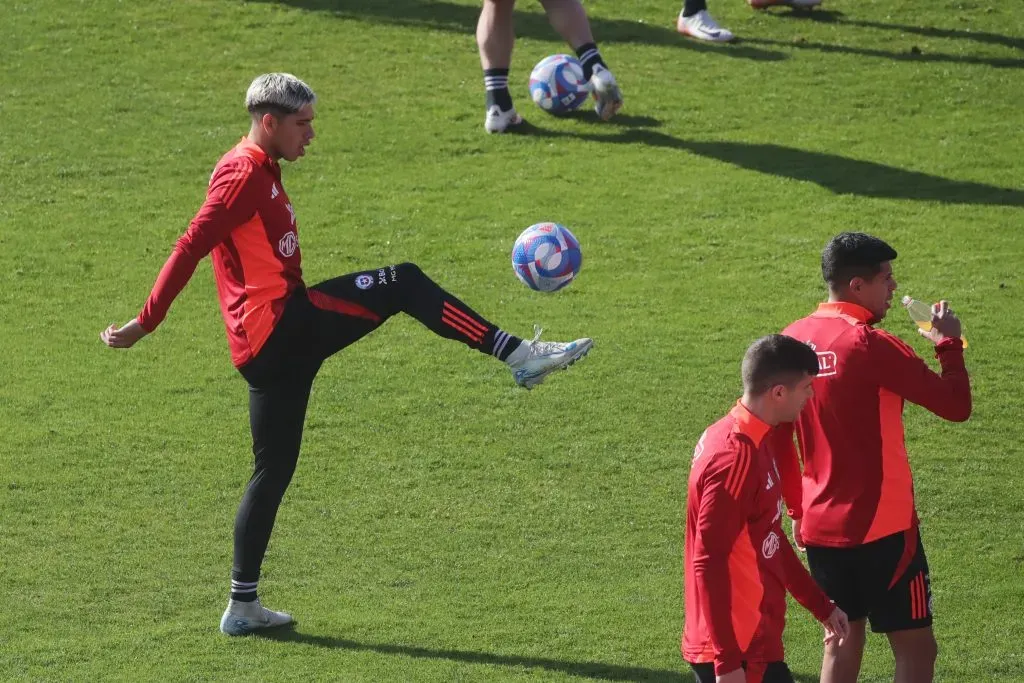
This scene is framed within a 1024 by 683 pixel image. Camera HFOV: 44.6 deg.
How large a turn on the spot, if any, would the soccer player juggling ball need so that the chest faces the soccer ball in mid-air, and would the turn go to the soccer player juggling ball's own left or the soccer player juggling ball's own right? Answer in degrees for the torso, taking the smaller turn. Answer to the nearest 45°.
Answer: approximately 45° to the soccer player juggling ball's own left

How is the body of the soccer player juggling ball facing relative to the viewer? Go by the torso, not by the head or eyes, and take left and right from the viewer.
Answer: facing to the right of the viewer

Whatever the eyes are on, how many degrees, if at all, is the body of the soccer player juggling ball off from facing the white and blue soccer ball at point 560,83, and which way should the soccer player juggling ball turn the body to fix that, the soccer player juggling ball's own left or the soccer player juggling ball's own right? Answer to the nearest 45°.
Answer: approximately 90° to the soccer player juggling ball's own left

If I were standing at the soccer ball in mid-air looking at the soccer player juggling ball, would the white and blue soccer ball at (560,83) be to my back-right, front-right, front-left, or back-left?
back-right

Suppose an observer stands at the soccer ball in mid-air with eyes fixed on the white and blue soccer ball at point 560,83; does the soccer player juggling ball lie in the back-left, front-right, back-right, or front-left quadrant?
back-left
